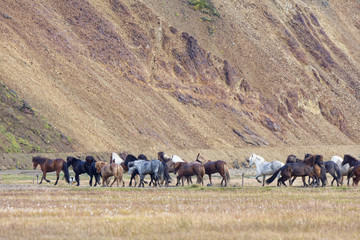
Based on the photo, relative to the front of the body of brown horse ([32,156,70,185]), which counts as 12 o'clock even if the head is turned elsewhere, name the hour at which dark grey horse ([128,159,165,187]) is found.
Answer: The dark grey horse is roughly at 7 o'clock from the brown horse.

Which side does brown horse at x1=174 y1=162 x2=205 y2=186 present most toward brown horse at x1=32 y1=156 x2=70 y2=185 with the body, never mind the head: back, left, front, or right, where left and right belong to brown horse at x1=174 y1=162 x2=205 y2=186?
front

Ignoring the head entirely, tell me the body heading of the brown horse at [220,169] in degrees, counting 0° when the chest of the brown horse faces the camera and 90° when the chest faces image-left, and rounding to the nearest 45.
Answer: approximately 90°

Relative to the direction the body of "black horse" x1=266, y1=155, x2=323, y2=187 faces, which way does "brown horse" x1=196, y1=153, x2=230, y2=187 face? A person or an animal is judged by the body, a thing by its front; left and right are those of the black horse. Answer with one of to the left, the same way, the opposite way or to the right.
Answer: the opposite way

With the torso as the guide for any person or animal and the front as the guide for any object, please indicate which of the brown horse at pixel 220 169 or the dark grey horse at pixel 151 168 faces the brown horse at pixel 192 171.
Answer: the brown horse at pixel 220 169

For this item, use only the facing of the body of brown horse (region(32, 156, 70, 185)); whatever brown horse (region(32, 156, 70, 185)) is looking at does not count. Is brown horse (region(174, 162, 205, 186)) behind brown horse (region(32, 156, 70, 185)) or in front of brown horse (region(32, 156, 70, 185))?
behind

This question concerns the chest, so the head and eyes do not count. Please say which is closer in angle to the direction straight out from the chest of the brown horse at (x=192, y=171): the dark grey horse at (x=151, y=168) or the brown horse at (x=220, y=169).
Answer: the dark grey horse

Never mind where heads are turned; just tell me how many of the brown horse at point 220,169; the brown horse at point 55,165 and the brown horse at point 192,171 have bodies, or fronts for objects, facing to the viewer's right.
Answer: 0

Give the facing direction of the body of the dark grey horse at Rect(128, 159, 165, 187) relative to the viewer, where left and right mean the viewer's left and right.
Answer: facing to the left of the viewer

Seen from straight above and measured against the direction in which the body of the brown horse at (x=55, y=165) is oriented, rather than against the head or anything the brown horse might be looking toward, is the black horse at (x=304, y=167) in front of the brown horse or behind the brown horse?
behind

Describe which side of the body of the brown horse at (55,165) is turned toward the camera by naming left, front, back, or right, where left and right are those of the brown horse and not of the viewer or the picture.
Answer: left

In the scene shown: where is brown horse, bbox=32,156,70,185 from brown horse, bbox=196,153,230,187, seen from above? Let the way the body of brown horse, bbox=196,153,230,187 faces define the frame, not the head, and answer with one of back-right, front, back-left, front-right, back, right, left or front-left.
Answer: front

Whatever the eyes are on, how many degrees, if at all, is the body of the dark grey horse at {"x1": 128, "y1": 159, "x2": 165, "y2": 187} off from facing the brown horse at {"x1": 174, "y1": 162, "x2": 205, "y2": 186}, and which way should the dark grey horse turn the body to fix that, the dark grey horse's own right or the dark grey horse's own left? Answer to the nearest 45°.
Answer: approximately 135° to the dark grey horse's own right

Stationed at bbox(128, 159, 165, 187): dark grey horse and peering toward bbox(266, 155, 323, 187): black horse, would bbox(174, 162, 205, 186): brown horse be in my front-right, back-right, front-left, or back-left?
front-left

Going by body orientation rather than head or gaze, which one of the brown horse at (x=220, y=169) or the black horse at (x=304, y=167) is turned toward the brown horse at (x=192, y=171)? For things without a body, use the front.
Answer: the brown horse at (x=220, y=169)
